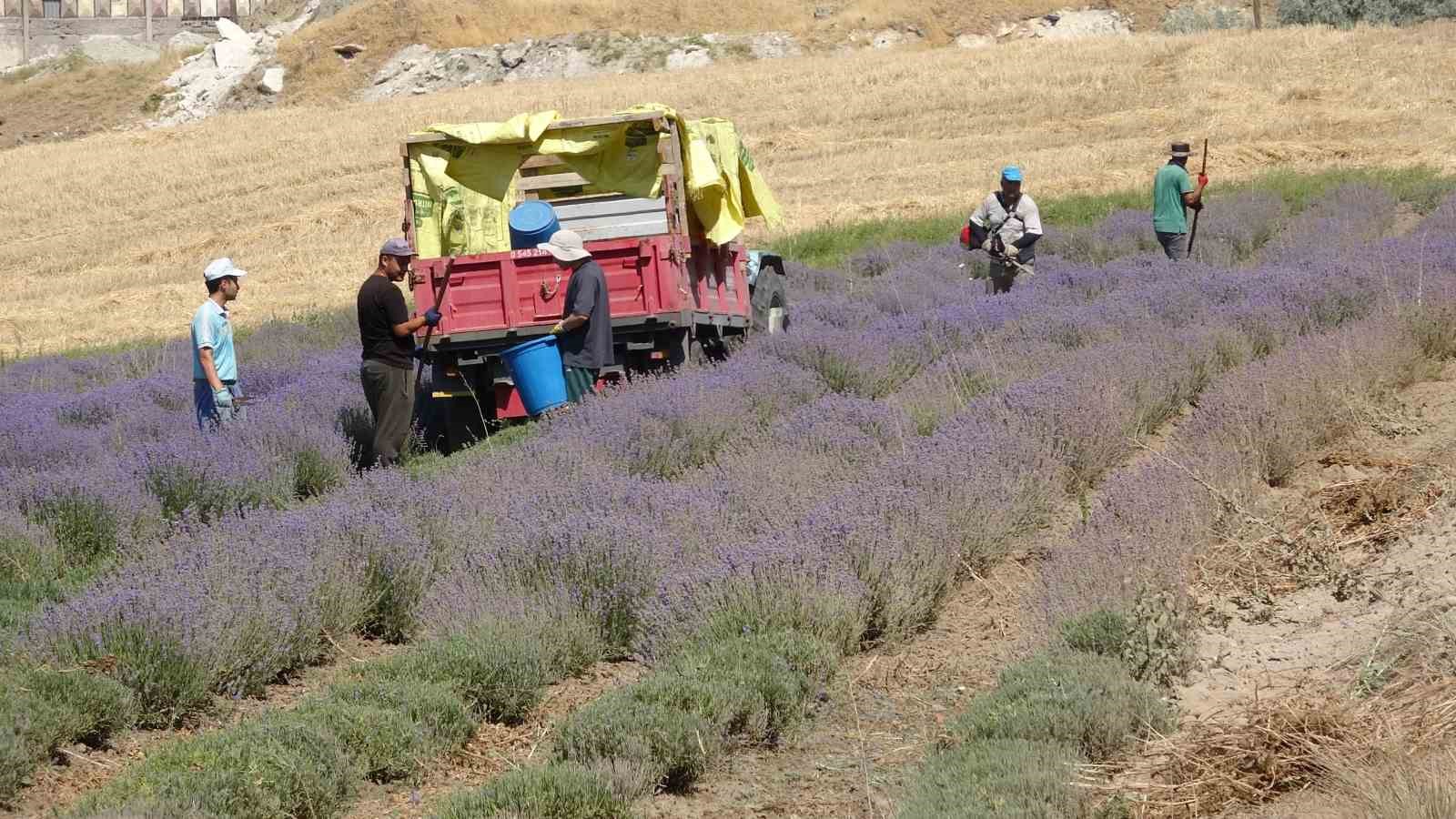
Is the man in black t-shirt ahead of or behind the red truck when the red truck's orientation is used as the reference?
behind

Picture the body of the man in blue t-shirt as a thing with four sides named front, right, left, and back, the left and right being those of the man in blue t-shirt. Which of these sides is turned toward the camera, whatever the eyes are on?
right

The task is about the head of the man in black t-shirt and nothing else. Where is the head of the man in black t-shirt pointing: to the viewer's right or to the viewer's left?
to the viewer's right

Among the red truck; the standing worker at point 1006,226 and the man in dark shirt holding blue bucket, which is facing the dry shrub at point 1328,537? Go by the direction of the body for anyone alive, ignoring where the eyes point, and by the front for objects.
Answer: the standing worker

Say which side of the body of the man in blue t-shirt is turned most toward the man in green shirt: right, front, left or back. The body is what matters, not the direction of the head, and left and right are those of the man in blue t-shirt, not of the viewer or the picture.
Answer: front

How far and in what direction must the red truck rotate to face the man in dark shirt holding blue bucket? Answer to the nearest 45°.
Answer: approximately 135° to its right

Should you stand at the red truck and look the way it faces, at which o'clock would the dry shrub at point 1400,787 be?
The dry shrub is roughly at 4 o'clock from the red truck.
